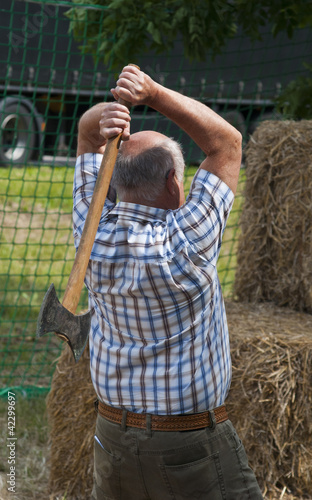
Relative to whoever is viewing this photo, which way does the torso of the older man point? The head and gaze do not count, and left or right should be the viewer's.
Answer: facing away from the viewer and to the right of the viewer

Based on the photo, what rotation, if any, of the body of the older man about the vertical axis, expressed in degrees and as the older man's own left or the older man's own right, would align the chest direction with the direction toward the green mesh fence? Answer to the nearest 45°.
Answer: approximately 45° to the older man's own left

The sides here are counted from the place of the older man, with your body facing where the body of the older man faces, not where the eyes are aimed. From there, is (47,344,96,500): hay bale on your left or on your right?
on your left
